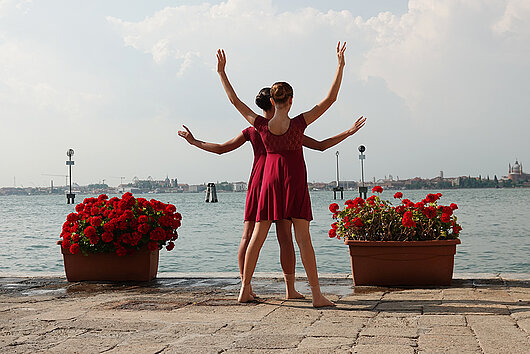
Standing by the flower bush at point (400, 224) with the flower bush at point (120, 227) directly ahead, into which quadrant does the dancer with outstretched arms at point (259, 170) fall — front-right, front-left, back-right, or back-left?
front-left

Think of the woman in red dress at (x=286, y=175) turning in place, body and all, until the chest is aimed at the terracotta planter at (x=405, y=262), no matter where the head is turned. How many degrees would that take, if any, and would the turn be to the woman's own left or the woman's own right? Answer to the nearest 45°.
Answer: approximately 45° to the woman's own right

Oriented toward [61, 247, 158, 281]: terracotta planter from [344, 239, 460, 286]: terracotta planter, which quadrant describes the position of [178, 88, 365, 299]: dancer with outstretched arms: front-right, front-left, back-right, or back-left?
front-left

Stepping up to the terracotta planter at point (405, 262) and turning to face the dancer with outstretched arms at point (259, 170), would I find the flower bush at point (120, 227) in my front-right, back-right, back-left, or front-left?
front-right

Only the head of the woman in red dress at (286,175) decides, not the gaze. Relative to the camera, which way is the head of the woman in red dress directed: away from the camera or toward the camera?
away from the camera

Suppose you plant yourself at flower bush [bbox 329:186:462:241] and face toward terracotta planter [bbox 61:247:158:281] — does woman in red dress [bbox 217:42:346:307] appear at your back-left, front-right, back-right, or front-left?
front-left

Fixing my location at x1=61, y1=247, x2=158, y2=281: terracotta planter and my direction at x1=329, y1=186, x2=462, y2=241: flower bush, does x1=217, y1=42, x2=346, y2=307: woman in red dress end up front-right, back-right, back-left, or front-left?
front-right

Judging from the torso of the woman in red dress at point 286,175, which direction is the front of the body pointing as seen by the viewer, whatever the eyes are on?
away from the camera

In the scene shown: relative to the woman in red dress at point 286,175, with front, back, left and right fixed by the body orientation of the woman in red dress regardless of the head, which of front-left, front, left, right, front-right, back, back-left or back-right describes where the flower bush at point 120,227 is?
front-left

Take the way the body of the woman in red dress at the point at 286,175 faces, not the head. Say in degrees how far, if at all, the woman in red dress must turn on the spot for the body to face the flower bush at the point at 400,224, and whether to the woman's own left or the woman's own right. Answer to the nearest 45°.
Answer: approximately 45° to the woman's own right
